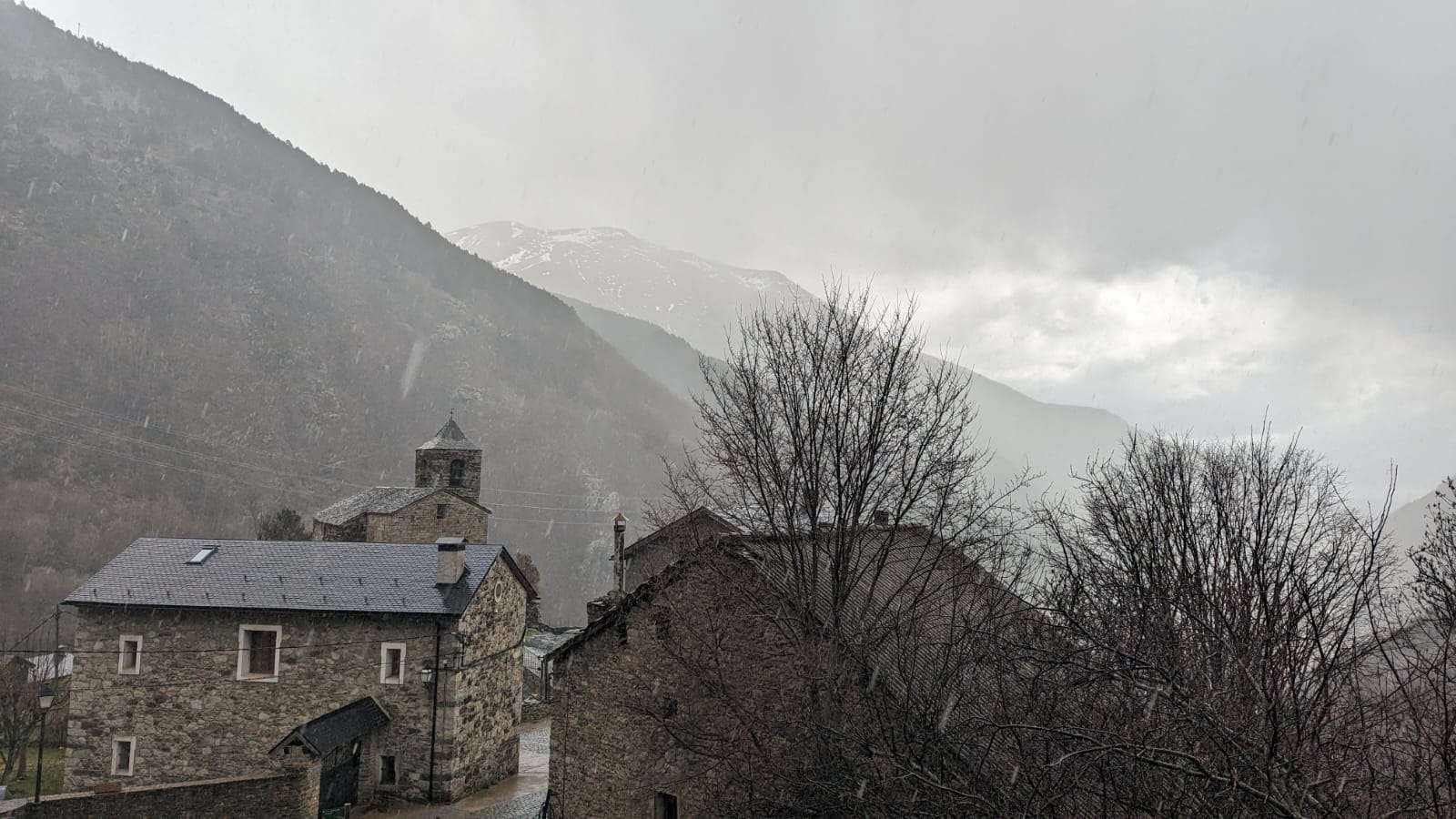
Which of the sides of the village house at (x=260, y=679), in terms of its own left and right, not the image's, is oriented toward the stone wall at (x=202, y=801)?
front

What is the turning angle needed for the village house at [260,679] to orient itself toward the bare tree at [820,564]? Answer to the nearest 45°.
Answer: approximately 45° to its left

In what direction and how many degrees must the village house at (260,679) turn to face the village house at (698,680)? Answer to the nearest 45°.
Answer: approximately 45° to its left

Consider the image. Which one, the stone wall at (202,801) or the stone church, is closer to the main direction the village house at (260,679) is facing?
the stone wall

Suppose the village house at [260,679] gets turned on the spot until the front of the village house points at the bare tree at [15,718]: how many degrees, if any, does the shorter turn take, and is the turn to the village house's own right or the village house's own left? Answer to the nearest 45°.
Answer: approximately 135° to the village house's own right

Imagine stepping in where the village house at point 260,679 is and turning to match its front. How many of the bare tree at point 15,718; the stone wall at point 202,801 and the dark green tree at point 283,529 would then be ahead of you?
1

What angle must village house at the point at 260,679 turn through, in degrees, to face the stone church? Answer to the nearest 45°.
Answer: approximately 180°

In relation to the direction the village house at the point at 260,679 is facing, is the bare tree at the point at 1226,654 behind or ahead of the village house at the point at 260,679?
ahead

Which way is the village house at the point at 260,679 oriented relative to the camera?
toward the camera
